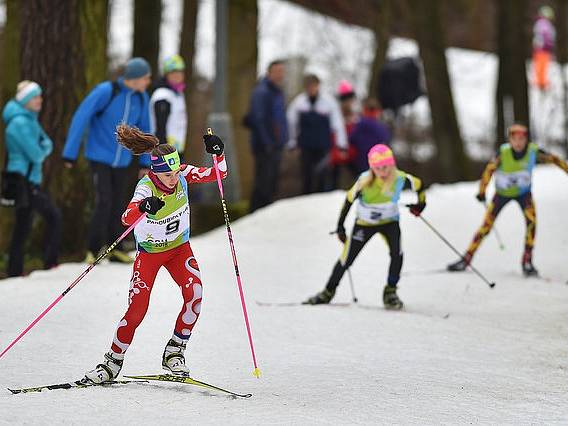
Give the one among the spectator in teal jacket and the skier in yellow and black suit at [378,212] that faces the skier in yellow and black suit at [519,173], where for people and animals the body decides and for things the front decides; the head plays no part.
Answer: the spectator in teal jacket

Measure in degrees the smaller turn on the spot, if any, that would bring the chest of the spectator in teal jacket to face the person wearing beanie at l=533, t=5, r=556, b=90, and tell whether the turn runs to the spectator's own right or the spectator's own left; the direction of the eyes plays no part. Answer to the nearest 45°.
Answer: approximately 45° to the spectator's own left

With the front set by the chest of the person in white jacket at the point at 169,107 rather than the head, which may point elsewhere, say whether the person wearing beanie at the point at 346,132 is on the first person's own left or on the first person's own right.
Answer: on the first person's own left

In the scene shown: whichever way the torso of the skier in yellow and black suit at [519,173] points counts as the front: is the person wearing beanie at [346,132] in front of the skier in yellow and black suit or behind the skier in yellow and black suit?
behind

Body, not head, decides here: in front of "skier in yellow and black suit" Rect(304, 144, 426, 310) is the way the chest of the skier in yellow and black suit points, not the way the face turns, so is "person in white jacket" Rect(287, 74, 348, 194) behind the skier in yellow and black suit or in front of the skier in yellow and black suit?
behind
